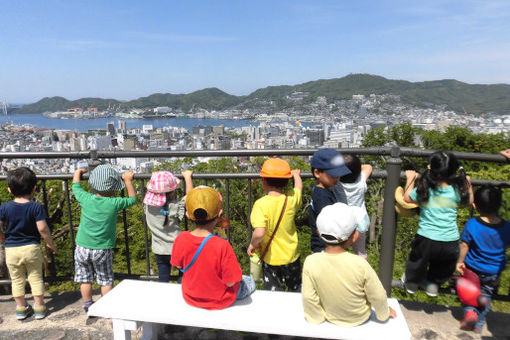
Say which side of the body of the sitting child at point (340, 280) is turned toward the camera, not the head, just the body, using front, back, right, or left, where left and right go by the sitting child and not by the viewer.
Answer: back

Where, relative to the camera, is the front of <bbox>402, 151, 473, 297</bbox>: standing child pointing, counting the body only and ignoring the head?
away from the camera

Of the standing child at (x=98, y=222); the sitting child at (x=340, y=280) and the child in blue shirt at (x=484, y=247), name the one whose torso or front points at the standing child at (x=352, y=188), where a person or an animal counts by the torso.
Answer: the sitting child

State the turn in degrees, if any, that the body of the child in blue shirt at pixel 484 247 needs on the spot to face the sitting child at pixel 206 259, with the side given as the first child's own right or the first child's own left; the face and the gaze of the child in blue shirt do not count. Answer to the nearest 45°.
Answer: approximately 135° to the first child's own left

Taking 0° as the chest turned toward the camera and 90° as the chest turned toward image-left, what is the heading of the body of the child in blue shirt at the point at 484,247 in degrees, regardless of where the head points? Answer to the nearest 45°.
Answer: approximately 180°

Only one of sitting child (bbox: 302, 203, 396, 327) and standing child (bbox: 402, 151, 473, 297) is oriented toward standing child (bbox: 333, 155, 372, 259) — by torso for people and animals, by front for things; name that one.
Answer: the sitting child

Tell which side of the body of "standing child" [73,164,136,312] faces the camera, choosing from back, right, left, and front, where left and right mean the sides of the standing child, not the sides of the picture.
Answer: back

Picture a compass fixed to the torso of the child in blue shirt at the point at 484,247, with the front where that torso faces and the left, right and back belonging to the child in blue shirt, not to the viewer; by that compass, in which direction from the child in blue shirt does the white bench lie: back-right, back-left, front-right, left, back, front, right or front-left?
back-left

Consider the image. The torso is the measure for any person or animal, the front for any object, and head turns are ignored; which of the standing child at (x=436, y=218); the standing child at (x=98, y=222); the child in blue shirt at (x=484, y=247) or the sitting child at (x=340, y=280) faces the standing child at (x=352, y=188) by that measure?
the sitting child

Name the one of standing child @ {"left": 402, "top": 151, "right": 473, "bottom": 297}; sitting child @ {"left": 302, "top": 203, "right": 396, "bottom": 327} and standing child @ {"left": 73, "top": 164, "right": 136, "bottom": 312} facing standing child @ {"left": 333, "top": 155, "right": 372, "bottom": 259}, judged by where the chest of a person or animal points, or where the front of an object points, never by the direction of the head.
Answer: the sitting child

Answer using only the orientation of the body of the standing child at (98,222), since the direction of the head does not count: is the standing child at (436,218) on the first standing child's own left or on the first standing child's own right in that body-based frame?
on the first standing child's own right

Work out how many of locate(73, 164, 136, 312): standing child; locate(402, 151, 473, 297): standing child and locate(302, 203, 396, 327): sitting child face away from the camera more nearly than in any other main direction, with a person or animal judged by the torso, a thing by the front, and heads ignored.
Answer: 3
